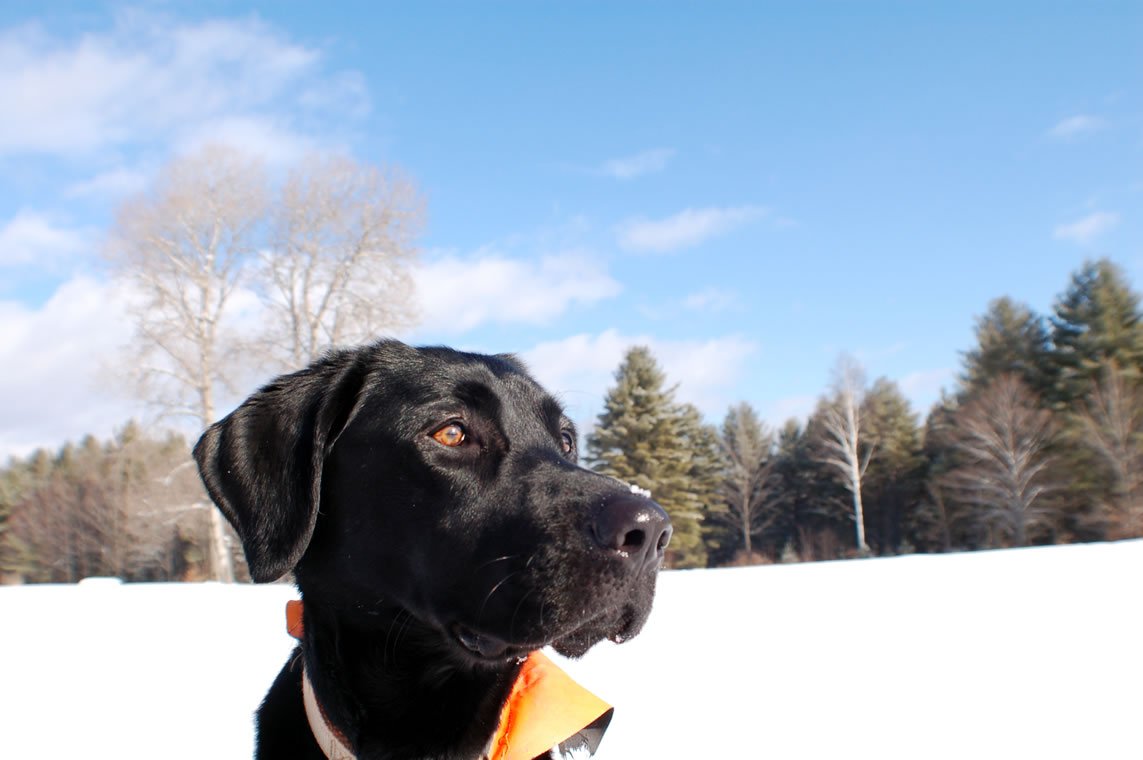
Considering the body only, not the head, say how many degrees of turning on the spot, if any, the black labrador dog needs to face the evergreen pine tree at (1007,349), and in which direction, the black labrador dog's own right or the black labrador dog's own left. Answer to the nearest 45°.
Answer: approximately 90° to the black labrador dog's own left

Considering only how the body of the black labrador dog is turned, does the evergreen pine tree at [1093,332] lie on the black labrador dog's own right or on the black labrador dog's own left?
on the black labrador dog's own left

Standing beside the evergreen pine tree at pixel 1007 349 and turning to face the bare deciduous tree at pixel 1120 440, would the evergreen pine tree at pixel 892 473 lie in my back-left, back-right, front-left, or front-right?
back-right

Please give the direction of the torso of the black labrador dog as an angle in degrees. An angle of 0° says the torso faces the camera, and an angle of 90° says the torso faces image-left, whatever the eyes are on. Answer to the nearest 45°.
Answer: approximately 315°

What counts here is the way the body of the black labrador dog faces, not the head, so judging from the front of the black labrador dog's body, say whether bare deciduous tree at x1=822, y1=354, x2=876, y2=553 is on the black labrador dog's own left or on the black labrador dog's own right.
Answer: on the black labrador dog's own left

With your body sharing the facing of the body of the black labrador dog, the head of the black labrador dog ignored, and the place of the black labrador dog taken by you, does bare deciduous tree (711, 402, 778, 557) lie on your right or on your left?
on your left

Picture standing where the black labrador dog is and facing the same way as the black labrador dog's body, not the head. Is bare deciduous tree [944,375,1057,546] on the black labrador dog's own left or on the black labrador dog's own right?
on the black labrador dog's own left

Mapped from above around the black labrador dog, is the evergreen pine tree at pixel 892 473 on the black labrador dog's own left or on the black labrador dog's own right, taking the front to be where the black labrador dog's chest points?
on the black labrador dog's own left

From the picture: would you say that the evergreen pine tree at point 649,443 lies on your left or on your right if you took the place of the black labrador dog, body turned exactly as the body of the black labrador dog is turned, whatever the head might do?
on your left
